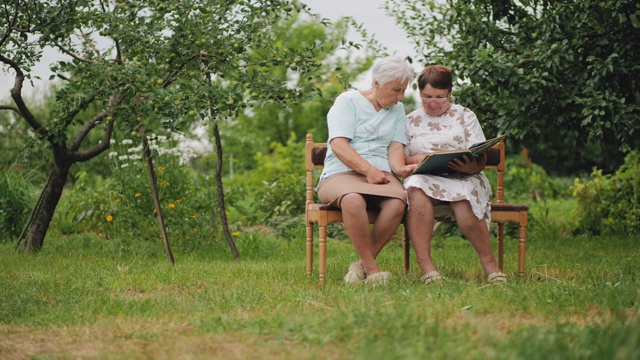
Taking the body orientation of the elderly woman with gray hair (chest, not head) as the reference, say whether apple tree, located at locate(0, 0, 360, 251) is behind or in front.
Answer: behind

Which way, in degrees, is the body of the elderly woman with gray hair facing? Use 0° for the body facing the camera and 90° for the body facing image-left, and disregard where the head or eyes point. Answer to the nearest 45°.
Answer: approximately 315°

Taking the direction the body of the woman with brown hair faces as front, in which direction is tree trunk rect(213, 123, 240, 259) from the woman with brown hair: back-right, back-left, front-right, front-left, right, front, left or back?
back-right

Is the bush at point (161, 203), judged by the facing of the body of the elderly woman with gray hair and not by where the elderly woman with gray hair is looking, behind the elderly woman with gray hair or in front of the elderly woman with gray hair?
behind

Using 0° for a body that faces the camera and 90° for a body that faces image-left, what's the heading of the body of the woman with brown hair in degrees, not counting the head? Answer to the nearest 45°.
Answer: approximately 0°
